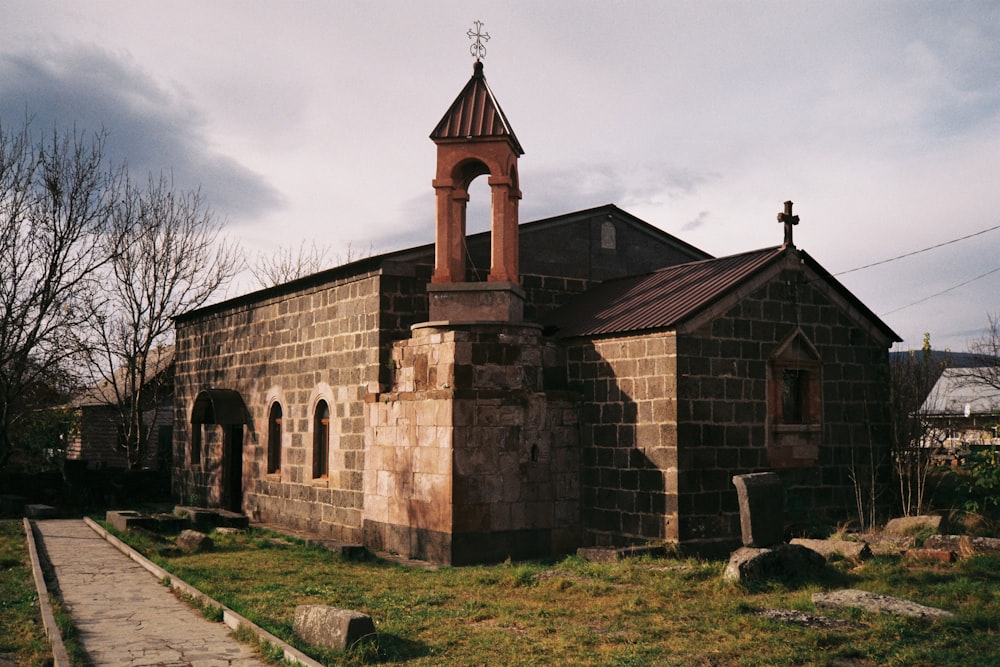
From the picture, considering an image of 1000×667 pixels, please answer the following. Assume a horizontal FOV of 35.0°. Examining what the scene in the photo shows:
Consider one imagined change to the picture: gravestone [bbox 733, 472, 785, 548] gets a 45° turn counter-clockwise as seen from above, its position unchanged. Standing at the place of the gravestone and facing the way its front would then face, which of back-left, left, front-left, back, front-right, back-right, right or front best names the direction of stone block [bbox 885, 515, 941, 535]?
front-left

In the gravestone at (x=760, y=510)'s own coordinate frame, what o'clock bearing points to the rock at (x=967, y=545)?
The rock is roughly at 10 o'clock from the gravestone.

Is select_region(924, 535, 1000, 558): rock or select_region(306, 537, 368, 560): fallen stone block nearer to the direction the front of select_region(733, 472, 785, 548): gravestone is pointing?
the rock

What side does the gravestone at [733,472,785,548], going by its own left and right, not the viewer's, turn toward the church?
back

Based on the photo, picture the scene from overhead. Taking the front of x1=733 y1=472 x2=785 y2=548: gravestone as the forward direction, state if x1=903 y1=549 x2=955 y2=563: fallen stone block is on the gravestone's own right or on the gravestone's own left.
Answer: on the gravestone's own left

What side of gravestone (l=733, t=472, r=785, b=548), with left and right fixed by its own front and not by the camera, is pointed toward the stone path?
right

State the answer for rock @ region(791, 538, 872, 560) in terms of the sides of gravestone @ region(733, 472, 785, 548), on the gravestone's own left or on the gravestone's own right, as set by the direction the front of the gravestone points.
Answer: on the gravestone's own left

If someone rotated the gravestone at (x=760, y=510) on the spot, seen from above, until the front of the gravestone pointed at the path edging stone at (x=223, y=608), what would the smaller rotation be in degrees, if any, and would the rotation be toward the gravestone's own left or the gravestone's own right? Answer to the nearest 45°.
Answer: approximately 90° to the gravestone's own right

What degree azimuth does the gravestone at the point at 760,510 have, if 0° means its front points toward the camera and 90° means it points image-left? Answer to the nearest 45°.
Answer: approximately 315°
